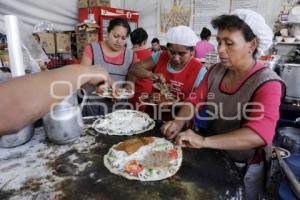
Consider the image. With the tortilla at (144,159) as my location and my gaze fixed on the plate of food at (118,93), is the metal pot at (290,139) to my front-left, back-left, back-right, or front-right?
front-right

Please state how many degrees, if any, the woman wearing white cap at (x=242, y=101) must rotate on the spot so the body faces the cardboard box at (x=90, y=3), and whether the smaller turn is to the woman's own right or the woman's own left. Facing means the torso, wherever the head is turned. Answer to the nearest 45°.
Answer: approximately 90° to the woman's own right

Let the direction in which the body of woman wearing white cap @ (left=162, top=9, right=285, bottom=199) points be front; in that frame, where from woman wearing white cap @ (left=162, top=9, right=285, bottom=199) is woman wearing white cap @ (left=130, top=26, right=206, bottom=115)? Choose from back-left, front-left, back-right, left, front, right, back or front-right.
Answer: right

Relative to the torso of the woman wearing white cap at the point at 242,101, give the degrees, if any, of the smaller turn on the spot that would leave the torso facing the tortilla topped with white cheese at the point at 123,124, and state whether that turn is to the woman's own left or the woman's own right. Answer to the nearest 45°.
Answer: approximately 45° to the woman's own right

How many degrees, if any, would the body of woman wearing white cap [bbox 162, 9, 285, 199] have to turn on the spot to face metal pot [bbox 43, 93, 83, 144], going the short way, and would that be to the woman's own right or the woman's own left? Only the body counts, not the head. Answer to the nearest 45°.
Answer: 0° — they already face it

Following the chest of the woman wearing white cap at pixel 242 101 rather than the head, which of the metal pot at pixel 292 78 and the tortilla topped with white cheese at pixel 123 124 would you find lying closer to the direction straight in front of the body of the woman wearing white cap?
the tortilla topped with white cheese

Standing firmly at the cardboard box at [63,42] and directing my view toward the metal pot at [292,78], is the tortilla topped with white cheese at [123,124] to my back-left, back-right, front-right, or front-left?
front-right

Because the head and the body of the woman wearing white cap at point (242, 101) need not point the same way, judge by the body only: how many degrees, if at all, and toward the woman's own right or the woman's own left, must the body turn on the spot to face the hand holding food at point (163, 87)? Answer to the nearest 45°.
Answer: approximately 90° to the woman's own right

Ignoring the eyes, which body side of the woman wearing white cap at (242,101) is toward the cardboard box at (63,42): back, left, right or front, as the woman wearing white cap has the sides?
right

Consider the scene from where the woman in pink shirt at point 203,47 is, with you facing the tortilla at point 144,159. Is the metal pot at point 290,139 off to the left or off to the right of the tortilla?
left

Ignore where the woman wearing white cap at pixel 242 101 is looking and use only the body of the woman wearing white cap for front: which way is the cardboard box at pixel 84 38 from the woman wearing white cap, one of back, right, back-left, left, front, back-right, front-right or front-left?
right

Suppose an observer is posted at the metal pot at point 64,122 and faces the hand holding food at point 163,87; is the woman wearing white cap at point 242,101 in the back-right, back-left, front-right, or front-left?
front-right

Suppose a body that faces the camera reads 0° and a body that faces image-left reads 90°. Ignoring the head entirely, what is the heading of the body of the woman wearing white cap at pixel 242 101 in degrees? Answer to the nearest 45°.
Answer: approximately 45°

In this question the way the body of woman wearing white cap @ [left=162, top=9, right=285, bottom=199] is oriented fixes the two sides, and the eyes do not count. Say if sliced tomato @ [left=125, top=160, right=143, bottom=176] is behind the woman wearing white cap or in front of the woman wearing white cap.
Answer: in front

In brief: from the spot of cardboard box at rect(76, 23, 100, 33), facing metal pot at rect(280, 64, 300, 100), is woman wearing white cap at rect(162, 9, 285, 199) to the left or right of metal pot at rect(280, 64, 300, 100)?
right

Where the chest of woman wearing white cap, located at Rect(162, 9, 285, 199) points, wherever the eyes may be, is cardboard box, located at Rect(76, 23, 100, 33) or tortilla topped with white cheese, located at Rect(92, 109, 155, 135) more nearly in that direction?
the tortilla topped with white cheese
